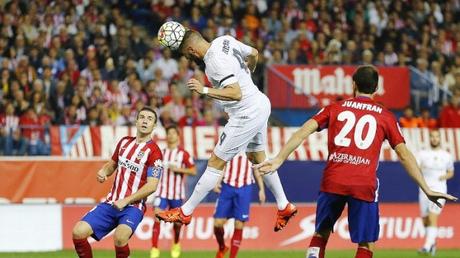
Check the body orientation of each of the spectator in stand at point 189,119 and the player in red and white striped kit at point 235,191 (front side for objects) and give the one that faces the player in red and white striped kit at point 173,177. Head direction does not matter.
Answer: the spectator in stand

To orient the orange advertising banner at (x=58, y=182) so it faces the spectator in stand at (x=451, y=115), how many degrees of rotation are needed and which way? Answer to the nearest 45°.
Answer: approximately 90° to its left

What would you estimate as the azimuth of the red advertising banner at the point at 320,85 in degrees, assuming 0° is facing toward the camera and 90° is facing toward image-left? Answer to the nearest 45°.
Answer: approximately 0°
